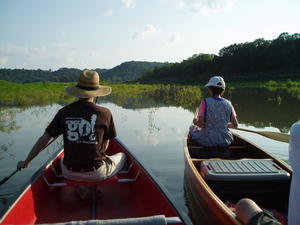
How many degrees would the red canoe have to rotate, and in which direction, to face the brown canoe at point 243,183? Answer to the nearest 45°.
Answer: approximately 90° to its right

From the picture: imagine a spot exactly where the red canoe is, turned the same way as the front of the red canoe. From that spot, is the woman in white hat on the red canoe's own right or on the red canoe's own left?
on the red canoe's own right

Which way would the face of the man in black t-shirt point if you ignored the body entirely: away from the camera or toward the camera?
away from the camera

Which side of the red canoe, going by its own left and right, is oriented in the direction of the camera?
back
